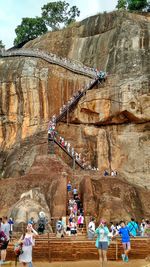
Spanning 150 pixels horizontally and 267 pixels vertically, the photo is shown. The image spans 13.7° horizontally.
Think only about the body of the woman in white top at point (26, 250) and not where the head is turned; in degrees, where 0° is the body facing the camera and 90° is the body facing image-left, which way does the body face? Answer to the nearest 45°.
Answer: approximately 0°

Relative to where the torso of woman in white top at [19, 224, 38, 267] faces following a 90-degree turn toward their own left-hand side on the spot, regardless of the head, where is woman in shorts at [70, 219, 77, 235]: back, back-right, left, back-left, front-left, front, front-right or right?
left

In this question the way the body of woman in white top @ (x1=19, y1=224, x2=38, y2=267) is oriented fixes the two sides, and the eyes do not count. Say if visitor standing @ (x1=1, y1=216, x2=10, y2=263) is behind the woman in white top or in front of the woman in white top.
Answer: behind
